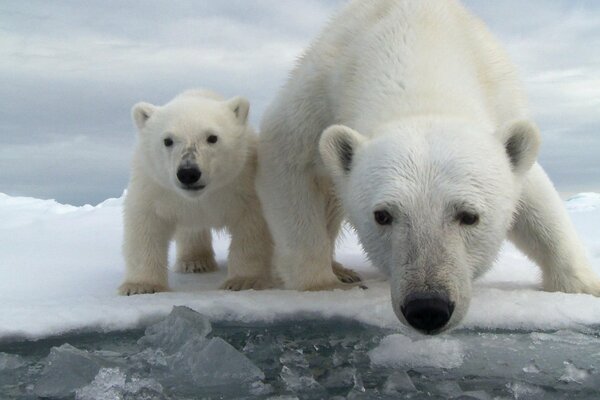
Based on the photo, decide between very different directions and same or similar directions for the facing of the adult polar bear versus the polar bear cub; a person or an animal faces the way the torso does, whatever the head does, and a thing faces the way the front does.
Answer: same or similar directions

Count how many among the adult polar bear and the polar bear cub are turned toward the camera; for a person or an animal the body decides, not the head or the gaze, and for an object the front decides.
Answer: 2

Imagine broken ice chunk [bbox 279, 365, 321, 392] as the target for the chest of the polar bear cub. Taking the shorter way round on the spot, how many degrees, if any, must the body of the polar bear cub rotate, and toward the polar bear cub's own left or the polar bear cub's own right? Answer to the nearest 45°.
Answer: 0° — it already faces it

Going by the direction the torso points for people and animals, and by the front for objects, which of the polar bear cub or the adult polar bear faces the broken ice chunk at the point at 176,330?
the polar bear cub

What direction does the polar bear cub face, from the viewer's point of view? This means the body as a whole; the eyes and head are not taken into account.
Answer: toward the camera

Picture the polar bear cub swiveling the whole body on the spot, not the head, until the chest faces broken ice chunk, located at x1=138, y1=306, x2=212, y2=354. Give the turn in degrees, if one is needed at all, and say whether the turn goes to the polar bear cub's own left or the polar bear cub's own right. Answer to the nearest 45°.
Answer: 0° — it already faces it

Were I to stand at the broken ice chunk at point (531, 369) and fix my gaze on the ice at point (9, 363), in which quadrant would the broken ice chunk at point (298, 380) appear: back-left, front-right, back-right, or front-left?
front-left

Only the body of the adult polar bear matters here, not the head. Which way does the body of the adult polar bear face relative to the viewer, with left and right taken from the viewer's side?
facing the viewer

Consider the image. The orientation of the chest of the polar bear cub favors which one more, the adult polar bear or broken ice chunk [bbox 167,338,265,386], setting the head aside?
the broken ice chunk

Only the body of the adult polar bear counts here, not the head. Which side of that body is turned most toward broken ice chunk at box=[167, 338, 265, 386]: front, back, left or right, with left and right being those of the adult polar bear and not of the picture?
front

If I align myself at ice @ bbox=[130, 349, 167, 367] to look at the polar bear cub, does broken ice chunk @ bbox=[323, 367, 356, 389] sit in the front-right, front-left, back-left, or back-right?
back-right

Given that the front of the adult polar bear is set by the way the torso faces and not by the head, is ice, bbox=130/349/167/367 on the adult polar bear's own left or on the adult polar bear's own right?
on the adult polar bear's own right

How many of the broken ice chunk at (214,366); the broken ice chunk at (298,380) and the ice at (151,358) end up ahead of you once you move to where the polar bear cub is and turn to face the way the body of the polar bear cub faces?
3
